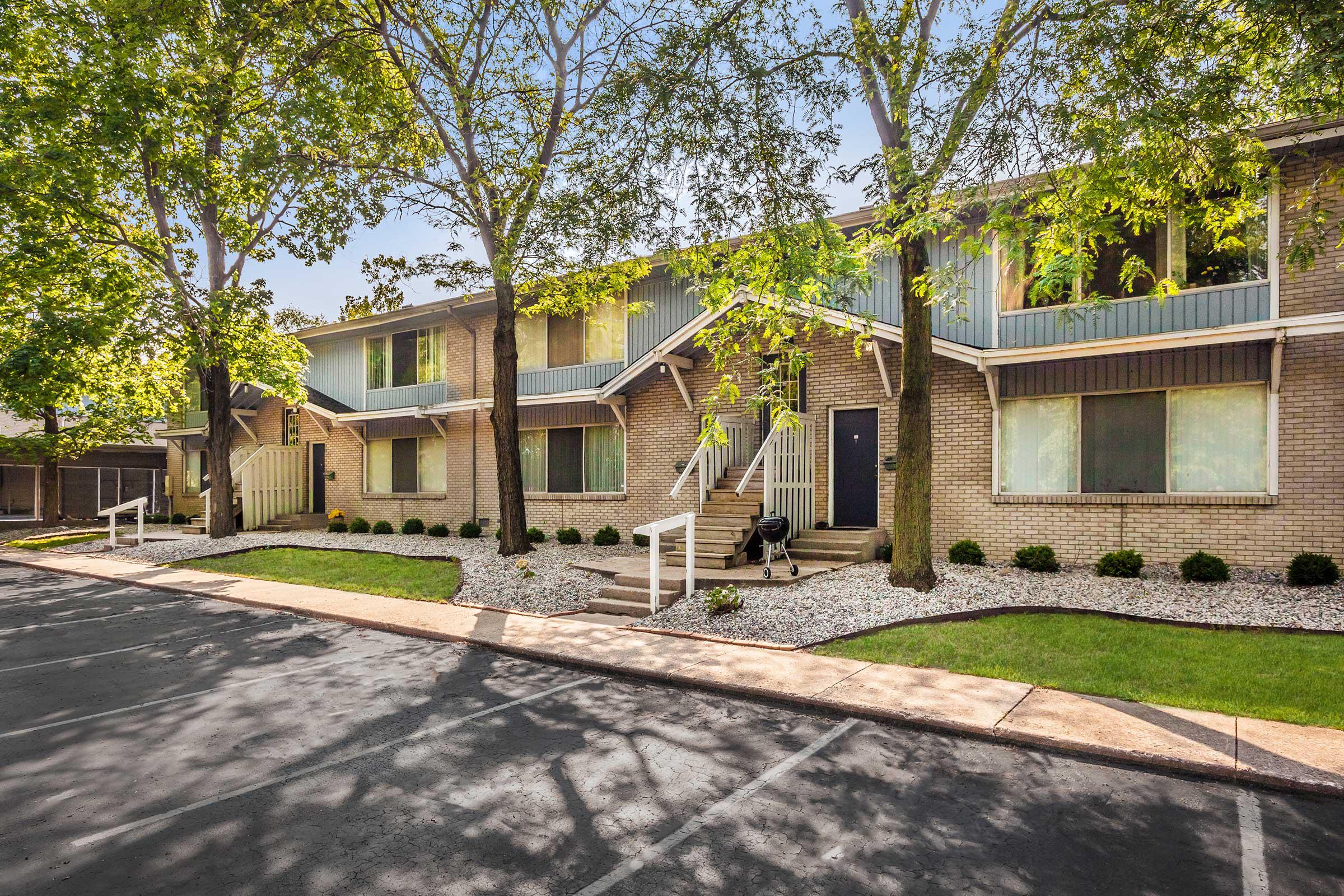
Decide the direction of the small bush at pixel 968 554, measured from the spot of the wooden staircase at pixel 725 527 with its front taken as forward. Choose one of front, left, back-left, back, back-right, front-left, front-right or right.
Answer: back-left

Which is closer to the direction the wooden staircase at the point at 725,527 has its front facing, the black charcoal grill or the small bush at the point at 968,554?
the black charcoal grill

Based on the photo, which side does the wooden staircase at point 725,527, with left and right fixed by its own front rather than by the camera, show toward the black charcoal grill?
left

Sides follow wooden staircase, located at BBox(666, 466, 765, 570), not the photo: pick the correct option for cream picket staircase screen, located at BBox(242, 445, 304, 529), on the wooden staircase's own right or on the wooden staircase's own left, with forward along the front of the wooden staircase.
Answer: on the wooden staircase's own right

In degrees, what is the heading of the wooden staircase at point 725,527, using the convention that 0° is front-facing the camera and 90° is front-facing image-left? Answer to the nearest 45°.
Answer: approximately 45°

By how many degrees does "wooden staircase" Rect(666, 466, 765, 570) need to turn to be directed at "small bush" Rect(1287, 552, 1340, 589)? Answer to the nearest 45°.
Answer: approximately 135° to its left

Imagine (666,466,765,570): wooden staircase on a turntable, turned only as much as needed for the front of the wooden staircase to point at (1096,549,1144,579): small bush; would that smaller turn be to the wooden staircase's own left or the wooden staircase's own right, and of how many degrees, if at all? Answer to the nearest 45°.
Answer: approximately 135° to the wooden staircase's own left

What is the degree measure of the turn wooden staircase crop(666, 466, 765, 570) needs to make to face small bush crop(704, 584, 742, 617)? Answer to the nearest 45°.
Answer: approximately 45° to its left
